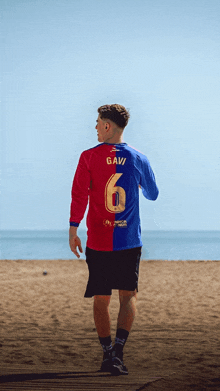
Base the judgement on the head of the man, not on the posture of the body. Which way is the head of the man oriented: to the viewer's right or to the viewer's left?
to the viewer's left

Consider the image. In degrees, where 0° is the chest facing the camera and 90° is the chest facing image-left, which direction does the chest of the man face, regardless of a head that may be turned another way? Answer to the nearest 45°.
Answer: approximately 180°
